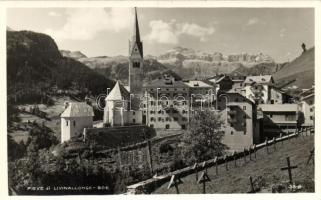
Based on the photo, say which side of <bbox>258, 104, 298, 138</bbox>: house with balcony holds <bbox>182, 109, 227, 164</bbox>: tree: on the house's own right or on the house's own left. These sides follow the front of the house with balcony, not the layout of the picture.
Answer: on the house's own right

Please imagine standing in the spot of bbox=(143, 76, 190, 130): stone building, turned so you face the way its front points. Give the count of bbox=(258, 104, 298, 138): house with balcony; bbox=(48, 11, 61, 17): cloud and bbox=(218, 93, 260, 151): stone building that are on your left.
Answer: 2

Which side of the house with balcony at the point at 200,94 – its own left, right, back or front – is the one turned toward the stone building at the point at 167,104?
right

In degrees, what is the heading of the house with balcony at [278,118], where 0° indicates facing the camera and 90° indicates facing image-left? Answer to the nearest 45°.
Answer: approximately 0°

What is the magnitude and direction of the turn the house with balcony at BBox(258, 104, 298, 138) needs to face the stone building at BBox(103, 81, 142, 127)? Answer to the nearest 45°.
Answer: approximately 90° to its right

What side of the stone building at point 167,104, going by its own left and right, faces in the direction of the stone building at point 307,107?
left

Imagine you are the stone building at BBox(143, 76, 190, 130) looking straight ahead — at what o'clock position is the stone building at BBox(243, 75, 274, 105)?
the stone building at BBox(243, 75, 274, 105) is roughly at 9 o'clock from the stone building at BBox(143, 76, 190, 130).
